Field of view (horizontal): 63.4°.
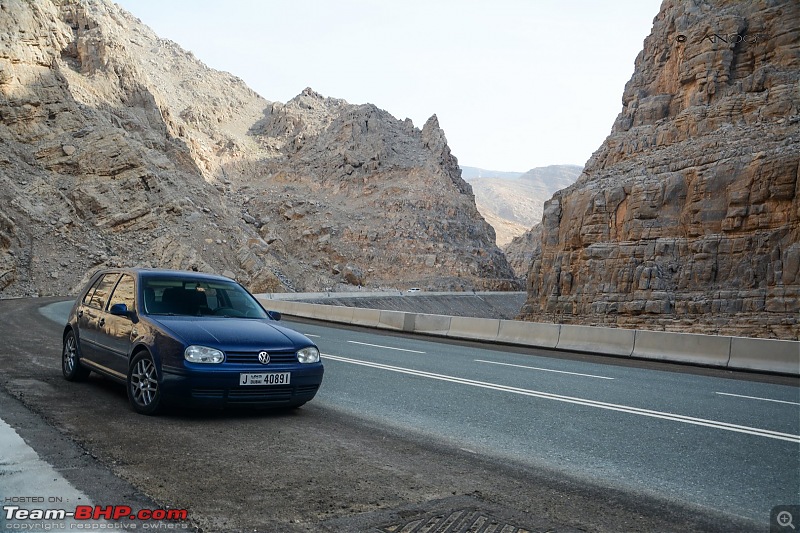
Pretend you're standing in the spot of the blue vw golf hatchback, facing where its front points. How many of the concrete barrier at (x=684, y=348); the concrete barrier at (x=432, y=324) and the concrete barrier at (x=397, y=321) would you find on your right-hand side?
0

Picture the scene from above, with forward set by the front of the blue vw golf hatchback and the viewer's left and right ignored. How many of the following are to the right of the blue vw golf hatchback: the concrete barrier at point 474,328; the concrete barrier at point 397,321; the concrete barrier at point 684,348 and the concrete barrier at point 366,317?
0

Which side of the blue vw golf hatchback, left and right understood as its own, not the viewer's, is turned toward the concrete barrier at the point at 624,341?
left

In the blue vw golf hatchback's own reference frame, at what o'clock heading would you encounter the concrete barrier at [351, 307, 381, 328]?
The concrete barrier is roughly at 8 o'clock from the blue vw golf hatchback.

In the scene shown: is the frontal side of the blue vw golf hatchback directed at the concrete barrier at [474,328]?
no

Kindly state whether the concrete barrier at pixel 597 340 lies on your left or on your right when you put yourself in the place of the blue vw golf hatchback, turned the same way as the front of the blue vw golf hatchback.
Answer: on your left

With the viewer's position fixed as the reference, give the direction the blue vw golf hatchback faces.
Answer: facing the viewer and to the right of the viewer

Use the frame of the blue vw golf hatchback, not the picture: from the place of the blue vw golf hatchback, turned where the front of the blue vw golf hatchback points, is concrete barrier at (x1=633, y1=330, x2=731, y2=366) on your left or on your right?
on your left

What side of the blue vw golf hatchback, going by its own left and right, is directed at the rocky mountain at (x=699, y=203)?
left

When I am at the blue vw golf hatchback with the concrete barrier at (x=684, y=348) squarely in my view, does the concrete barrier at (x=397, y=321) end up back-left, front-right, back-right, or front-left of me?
front-left

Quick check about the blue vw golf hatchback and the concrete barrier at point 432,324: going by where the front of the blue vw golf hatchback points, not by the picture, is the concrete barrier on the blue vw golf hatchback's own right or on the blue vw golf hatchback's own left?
on the blue vw golf hatchback's own left

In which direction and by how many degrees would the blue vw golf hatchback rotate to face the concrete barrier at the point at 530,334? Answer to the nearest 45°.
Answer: approximately 90° to its left

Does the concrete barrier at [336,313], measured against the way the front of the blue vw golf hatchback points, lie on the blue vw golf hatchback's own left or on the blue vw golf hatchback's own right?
on the blue vw golf hatchback's own left

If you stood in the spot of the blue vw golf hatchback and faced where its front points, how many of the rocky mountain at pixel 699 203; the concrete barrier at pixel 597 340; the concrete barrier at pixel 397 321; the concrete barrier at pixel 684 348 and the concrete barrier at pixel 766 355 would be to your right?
0

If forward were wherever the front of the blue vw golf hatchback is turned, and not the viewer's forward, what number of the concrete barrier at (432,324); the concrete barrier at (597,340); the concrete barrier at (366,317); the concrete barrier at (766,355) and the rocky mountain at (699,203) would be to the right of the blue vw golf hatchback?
0
